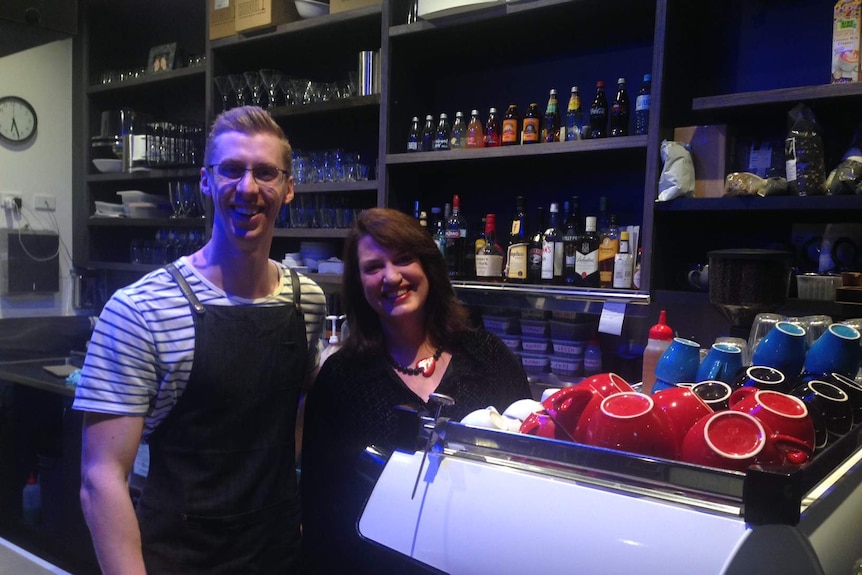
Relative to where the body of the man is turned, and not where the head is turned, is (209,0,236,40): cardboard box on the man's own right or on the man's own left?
on the man's own left

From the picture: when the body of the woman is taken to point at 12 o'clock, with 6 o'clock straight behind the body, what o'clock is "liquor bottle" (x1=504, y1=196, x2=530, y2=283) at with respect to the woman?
The liquor bottle is roughly at 7 o'clock from the woman.

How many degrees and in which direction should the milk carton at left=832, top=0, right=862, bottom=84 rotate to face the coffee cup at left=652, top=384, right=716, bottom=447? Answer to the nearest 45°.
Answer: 0° — it already faces it

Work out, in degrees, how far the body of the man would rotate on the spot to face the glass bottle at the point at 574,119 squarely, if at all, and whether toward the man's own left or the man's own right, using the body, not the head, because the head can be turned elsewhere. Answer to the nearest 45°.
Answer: approximately 90° to the man's own left

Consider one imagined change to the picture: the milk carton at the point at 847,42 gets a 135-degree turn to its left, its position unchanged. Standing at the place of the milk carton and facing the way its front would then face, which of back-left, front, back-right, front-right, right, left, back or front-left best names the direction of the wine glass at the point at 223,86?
back-left

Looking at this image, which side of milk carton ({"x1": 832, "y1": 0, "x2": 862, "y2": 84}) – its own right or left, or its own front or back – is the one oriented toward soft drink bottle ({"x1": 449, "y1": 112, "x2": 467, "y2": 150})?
right

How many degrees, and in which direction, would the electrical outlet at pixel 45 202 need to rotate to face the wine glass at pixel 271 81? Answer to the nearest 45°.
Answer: approximately 45° to its left

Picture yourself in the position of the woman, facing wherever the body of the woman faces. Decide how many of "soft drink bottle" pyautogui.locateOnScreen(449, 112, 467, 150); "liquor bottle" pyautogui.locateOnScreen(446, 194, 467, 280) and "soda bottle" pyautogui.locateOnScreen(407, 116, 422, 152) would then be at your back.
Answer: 3
